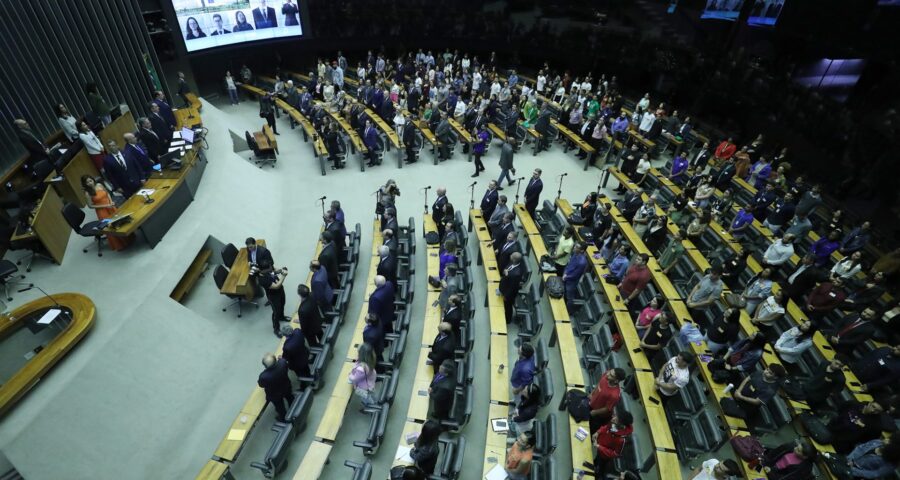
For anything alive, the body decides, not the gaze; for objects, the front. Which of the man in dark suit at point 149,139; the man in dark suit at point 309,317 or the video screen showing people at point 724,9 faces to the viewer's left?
the man in dark suit at point 309,317

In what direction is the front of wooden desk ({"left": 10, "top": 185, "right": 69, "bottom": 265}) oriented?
to the viewer's right

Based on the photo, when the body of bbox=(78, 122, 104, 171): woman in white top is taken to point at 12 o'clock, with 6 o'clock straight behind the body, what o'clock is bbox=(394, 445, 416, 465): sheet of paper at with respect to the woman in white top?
The sheet of paper is roughly at 1 o'clock from the woman in white top.

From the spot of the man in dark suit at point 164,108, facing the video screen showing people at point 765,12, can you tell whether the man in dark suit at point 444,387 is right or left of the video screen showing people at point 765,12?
right

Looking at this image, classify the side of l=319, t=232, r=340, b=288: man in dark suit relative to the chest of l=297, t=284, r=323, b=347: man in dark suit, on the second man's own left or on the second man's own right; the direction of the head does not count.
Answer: on the second man's own right

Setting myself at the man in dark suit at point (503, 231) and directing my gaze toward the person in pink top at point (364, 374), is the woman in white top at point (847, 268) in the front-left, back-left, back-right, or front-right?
back-left

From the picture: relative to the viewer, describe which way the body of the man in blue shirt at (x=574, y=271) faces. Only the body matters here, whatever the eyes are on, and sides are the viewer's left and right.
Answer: facing to the left of the viewer

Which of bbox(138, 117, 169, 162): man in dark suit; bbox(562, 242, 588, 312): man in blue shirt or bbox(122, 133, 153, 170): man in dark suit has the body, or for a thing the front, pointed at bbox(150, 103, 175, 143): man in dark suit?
the man in blue shirt

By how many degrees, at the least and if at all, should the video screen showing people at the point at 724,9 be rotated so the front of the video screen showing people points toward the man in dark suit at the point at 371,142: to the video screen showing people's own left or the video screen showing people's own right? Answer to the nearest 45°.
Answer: approximately 45° to the video screen showing people's own right

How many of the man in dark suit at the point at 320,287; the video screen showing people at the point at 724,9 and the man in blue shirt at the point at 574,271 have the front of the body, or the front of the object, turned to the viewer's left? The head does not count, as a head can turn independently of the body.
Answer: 2

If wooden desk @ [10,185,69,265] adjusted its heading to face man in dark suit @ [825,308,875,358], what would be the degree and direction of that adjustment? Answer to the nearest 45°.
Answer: approximately 45° to its right

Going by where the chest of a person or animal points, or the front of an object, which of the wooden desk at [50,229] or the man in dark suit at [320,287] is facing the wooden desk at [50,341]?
the man in dark suit

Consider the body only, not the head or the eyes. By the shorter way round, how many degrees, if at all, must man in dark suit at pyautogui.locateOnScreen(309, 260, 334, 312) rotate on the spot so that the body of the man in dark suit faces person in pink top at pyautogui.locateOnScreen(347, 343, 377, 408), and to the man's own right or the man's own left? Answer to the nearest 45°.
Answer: approximately 90° to the man's own left
